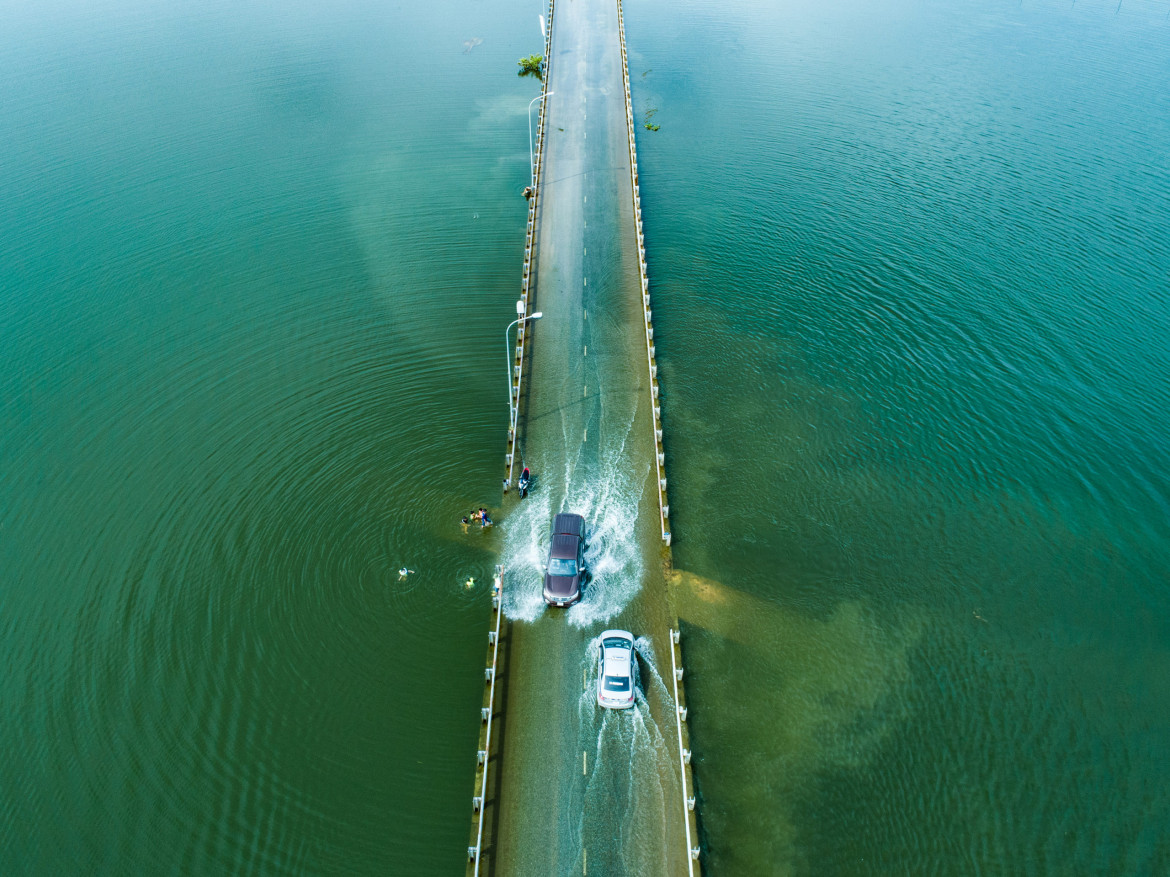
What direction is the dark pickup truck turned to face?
toward the camera

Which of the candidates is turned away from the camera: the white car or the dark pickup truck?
the white car

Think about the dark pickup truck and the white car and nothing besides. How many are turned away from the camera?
1

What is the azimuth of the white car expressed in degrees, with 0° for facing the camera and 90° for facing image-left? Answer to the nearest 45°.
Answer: approximately 180°

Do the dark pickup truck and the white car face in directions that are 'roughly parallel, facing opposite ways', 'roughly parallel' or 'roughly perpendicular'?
roughly parallel, facing opposite ways
